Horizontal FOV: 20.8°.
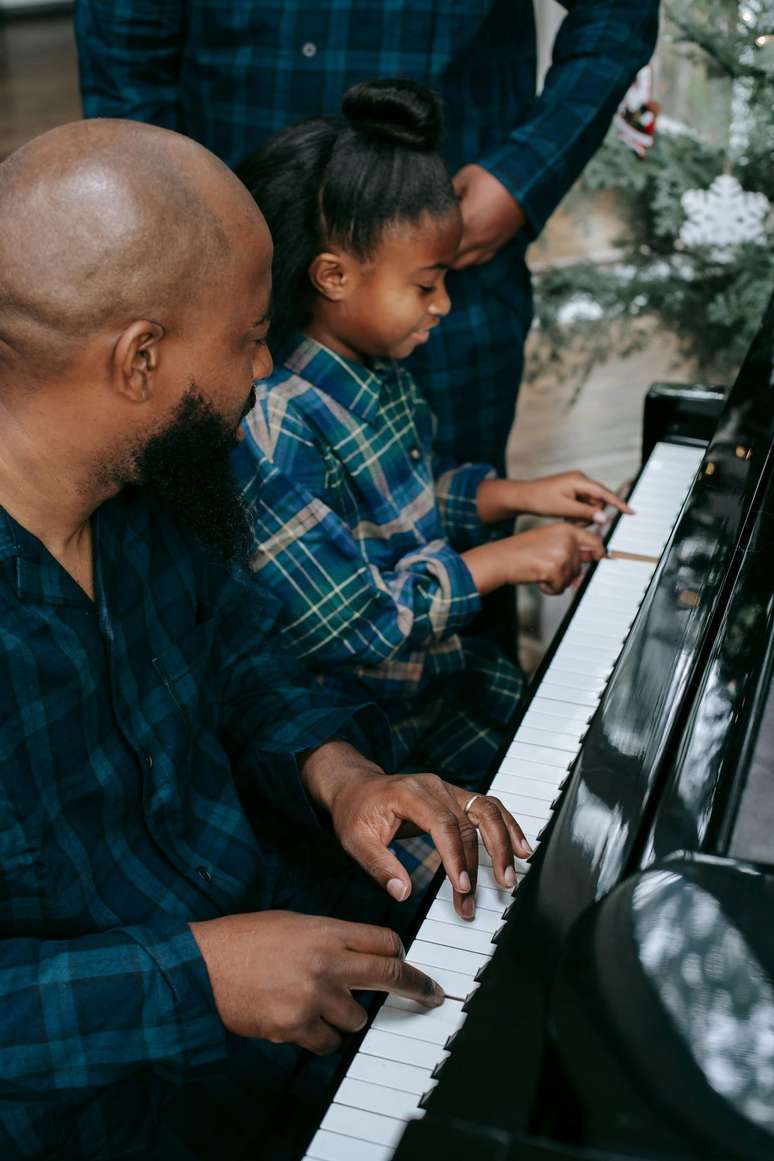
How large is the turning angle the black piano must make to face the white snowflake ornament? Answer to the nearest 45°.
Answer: approximately 90° to its right

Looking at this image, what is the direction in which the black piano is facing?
to the viewer's left

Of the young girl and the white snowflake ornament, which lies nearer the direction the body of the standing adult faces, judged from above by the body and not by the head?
the young girl

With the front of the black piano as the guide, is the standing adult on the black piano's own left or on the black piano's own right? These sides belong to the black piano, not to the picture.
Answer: on the black piano's own right

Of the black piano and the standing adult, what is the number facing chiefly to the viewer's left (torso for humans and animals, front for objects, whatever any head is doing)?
1

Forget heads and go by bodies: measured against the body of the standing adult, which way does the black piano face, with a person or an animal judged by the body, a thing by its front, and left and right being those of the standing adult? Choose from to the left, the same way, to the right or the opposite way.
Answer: to the right

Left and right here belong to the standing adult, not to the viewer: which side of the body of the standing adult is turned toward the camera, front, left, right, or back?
front

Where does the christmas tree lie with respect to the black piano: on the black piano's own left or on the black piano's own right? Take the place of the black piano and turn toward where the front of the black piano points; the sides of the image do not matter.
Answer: on the black piano's own right

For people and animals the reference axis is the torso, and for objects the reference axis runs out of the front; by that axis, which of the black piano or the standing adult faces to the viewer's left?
the black piano

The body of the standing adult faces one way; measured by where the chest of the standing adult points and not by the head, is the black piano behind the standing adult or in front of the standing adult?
in front

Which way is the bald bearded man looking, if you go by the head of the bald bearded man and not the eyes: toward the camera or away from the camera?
away from the camera
